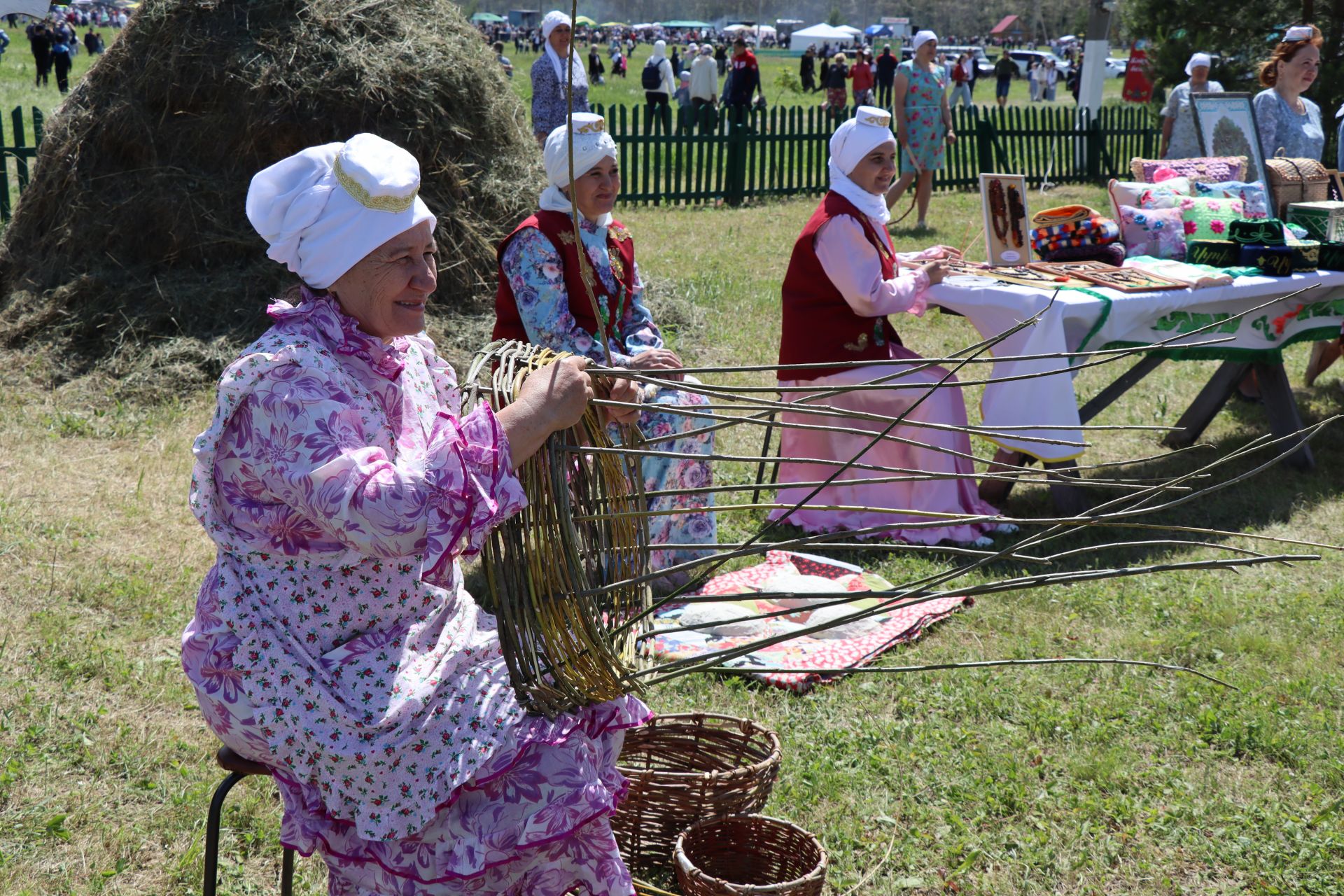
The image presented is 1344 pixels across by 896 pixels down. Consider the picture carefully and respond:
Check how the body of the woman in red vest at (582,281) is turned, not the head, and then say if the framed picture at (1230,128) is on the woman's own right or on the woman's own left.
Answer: on the woman's own left

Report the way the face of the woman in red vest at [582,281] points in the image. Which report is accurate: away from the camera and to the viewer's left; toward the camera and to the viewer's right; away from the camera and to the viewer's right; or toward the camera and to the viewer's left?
toward the camera and to the viewer's right

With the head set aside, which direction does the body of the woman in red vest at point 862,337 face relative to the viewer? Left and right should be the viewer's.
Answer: facing to the right of the viewer

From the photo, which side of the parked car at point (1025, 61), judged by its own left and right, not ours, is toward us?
right

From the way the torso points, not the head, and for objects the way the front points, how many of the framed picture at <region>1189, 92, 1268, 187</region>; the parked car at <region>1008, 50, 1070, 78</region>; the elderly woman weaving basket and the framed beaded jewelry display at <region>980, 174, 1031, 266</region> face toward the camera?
2

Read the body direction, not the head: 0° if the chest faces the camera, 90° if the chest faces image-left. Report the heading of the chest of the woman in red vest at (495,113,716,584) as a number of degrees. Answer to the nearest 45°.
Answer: approximately 315°

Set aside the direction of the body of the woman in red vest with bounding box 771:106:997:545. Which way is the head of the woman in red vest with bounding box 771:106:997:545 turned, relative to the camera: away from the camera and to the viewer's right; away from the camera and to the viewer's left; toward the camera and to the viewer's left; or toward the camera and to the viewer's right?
toward the camera and to the viewer's right

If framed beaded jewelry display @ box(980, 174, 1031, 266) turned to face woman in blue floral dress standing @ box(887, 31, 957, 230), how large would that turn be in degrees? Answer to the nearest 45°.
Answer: approximately 180°

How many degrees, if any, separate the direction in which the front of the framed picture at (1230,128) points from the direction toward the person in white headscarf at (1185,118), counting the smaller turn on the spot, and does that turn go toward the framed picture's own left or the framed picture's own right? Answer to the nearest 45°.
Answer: approximately 180°

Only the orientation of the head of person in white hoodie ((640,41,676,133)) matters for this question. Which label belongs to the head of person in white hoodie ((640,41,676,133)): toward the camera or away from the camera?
away from the camera
